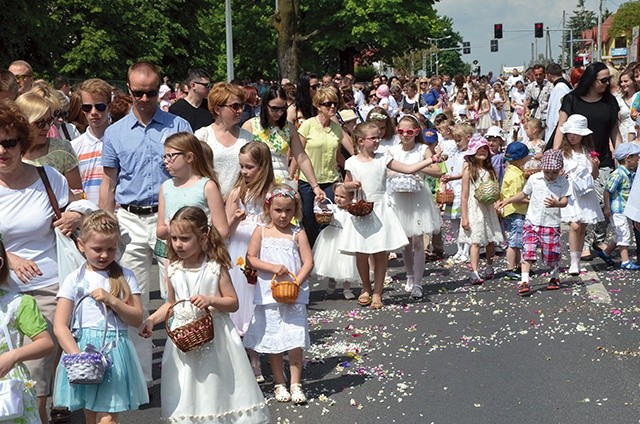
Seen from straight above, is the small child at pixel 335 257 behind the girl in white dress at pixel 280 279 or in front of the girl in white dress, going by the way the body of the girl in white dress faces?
behind

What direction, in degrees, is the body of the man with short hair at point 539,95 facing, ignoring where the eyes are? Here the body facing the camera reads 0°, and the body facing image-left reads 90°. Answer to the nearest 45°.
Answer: approximately 0°

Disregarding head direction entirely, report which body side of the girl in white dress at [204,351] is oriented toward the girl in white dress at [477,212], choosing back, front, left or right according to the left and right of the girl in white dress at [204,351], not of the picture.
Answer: back

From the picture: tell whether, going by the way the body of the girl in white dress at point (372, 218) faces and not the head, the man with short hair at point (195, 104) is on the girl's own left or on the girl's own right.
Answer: on the girl's own right

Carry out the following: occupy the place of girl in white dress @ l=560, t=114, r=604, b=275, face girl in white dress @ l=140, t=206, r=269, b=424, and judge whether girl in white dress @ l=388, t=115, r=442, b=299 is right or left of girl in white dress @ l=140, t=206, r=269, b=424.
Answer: right

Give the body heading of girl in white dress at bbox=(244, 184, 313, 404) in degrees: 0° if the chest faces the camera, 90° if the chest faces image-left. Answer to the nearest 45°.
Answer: approximately 0°

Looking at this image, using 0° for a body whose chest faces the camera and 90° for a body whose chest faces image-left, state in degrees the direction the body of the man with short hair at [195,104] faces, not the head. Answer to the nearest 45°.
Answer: approximately 315°

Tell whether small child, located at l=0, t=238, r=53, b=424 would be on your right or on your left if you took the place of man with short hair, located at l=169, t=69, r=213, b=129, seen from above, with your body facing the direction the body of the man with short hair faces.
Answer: on your right
